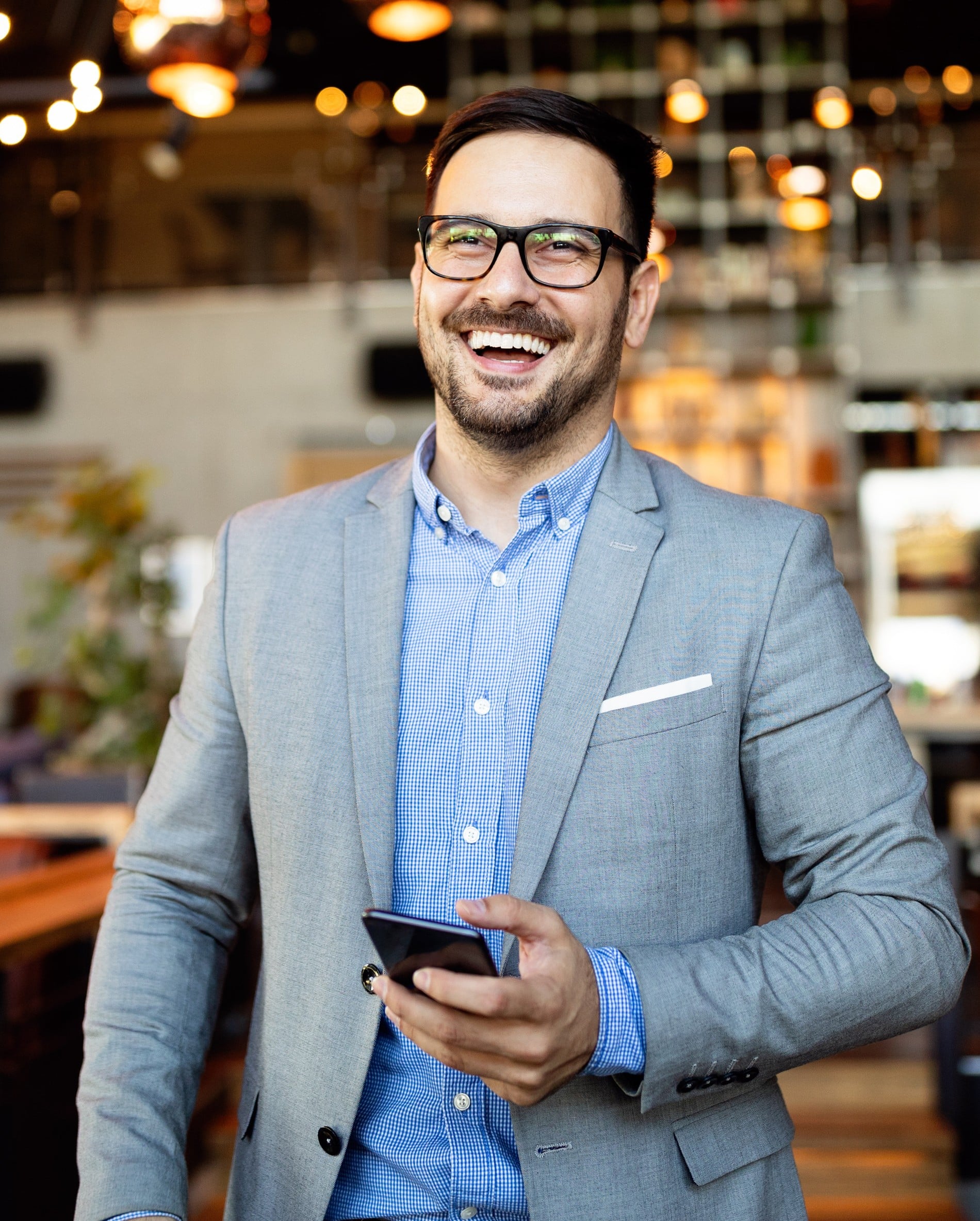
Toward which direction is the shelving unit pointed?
toward the camera

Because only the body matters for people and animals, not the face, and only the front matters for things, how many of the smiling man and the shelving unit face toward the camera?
2

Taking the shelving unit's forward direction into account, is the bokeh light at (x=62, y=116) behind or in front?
in front

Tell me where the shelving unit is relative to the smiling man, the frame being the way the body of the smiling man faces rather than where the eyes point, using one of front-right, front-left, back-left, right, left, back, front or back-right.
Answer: back

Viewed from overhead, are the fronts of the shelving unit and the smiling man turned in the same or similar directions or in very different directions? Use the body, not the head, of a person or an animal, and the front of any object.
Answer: same or similar directions

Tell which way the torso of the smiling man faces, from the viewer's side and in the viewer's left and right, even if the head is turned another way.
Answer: facing the viewer

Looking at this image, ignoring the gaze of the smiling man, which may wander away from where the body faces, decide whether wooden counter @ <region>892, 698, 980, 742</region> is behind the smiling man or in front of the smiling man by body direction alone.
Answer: behind

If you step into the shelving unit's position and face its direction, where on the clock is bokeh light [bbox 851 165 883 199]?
The bokeh light is roughly at 9 o'clock from the shelving unit.
